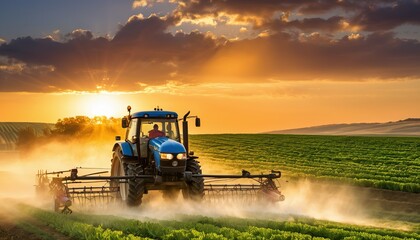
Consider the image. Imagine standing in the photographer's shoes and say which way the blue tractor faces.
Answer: facing the viewer and to the right of the viewer
